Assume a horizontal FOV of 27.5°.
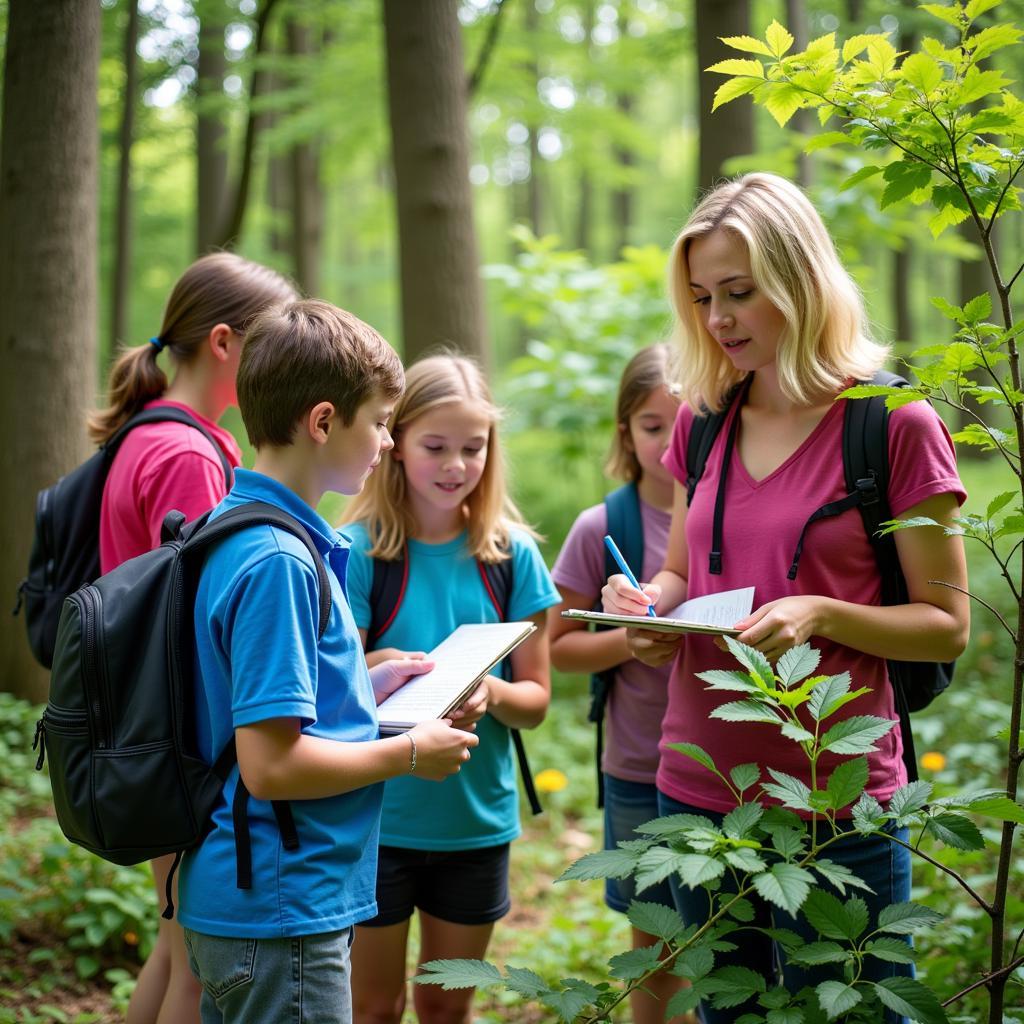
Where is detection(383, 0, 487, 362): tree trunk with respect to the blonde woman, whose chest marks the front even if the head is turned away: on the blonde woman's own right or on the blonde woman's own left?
on the blonde woman's own right

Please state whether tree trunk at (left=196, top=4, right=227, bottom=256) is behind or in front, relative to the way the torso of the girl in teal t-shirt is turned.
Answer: behind

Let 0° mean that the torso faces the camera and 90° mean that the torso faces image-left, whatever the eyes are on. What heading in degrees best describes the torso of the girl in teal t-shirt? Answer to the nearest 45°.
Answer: approximately 0°

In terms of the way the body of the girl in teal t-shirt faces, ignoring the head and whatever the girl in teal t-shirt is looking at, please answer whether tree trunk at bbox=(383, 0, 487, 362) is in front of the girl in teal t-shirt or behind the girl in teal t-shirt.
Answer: behind

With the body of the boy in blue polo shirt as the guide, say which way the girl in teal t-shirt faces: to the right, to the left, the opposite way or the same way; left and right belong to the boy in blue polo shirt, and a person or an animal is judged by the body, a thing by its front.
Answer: to the right

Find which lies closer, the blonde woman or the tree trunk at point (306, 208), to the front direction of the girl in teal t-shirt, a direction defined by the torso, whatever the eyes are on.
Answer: the blonde woman

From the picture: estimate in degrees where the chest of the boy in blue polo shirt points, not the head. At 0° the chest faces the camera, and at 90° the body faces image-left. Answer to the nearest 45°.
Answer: approximately 270°

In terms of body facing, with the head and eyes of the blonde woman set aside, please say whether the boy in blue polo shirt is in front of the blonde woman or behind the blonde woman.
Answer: in front

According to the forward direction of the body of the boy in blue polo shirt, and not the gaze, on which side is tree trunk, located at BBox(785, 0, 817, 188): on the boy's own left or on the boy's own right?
on the boy's own left

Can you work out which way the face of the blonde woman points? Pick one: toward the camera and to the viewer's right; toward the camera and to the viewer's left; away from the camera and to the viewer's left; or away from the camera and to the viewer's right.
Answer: toward the camera and to the viewer's left

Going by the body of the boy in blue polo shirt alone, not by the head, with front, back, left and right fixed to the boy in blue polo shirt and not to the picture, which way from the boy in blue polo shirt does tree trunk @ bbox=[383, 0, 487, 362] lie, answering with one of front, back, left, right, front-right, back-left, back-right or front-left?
left
